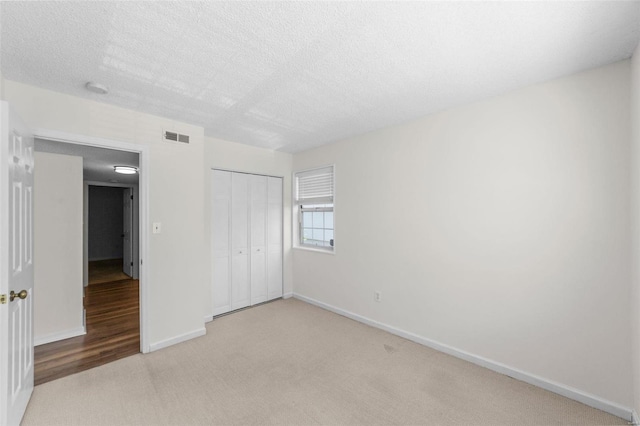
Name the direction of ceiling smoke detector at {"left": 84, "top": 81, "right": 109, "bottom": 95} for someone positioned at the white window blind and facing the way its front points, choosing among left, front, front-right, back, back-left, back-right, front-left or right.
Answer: front

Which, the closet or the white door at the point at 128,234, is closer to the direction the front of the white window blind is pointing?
the closet

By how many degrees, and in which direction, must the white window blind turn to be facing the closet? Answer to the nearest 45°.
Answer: approximately 45° to its right

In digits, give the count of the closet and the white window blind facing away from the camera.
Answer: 0

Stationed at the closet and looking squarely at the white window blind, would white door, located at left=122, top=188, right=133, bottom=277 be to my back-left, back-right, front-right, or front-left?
back-left

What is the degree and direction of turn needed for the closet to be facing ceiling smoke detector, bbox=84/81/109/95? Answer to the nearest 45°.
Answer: approximately 90° to its right

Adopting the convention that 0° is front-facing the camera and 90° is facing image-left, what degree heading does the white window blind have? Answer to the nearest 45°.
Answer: approximately 45°

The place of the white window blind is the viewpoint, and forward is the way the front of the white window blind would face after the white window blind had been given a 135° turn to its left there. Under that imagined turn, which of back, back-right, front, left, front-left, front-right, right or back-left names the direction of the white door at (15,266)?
back-right

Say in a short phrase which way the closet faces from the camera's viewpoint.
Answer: facing the viewer and to the right of the viewer

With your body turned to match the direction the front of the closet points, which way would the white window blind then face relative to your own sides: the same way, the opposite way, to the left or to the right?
to the right

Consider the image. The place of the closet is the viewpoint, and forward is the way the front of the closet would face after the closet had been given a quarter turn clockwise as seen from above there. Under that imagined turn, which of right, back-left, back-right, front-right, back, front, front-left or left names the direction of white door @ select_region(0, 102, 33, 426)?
front

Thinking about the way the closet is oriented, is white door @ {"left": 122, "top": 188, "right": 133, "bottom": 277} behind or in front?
behind

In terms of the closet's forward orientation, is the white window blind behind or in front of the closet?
in front
